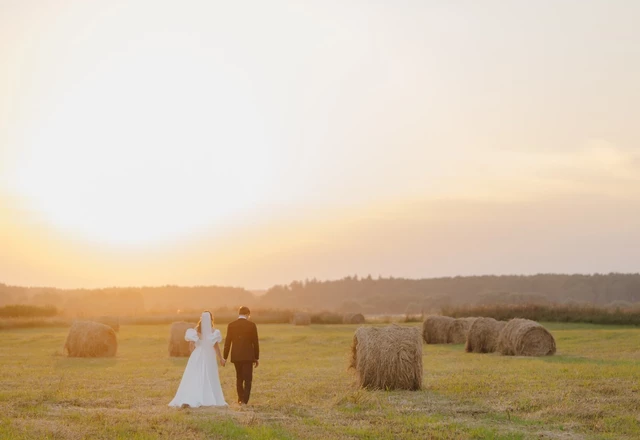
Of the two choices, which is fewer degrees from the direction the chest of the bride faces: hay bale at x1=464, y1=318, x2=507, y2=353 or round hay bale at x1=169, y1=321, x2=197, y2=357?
the round hay bale

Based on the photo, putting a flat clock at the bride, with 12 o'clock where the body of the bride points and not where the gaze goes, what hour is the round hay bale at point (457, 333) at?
The round hay bale is roughly at 1 o'clock from the bride.

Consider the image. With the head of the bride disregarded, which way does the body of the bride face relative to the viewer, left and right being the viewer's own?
facing away from the viewer

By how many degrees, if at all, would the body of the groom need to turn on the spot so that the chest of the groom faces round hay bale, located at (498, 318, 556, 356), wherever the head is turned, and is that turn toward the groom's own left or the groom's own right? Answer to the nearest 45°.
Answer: approximately 45° to the groom's own right

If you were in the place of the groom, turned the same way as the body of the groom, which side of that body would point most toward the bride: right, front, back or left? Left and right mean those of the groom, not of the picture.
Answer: left

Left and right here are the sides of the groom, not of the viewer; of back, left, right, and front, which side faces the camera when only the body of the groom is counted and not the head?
back

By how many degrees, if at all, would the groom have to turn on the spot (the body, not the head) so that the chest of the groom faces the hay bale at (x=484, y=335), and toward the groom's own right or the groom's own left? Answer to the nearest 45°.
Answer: approximately 45° to the groom's own right

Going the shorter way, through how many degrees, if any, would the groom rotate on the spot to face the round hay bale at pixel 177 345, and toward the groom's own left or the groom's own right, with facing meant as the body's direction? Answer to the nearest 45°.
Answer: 0° — they already face it

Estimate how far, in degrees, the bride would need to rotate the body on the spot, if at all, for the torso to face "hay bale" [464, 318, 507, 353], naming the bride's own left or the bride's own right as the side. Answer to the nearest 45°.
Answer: approximately 45° to the bride's own right

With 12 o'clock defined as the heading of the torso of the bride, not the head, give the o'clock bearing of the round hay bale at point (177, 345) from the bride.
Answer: The round hay bale is roughly at 12 o'clock from the bride.

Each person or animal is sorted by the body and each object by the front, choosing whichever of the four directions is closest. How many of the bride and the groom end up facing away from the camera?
2
